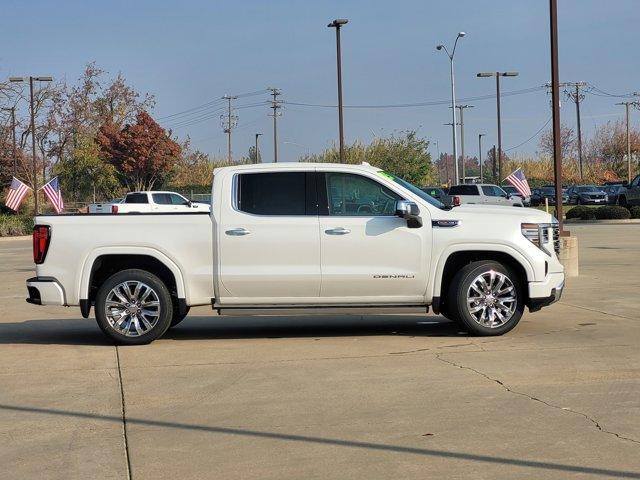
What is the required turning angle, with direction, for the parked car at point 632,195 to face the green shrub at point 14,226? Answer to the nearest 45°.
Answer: approximately 45° to its right

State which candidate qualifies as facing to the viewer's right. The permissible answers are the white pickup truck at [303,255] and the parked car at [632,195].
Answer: the white pickup truck

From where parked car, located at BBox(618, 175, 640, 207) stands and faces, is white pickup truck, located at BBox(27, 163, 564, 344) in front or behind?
in front

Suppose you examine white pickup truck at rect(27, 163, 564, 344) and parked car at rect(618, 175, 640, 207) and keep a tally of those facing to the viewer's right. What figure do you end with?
1

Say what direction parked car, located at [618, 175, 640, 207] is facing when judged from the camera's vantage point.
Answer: facing the viewer and to the left of the viewer

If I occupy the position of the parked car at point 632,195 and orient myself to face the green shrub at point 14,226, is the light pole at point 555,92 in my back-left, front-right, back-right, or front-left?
front-left

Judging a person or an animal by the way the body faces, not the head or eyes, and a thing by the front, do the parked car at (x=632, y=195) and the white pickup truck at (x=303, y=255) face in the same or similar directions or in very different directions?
very different directions

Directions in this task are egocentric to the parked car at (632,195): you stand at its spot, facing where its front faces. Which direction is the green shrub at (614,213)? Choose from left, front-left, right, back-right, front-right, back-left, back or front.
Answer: front-left

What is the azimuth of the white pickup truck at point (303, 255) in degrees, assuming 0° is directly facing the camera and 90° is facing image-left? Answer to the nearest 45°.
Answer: approximately 270°

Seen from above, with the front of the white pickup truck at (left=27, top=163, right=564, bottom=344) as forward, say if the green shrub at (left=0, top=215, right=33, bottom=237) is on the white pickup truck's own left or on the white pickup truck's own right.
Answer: on the white pickup truck's own left
